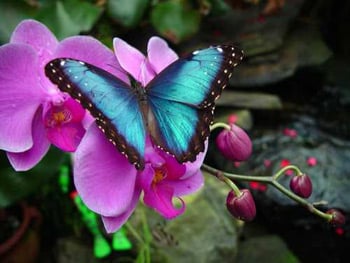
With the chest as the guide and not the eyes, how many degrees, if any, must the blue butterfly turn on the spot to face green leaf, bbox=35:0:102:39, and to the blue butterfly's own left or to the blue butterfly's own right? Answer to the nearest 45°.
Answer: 0° — it already faces it

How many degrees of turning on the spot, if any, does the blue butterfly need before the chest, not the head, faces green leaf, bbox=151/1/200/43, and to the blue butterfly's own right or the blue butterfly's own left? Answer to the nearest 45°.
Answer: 0° — it already faces it

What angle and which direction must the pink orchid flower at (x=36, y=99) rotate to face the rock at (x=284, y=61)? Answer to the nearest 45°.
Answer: approximately 90° to its left

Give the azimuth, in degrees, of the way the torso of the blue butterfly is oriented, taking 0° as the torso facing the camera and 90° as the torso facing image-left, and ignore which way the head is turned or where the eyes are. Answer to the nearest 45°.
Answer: approximately 180°

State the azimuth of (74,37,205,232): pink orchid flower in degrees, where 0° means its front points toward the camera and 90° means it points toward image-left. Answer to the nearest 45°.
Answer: approximately 315°

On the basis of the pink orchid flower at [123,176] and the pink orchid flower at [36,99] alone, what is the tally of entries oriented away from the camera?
0

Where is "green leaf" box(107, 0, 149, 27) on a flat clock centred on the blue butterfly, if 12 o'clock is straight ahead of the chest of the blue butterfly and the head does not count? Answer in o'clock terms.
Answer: The green leaf is roughly at 12 o'clock from the blue butterfly.

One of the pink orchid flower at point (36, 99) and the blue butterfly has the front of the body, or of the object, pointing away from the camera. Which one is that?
the blue butterfly

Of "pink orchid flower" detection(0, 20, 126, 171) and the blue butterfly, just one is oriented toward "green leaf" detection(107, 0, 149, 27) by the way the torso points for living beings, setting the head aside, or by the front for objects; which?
the blue butterfly
